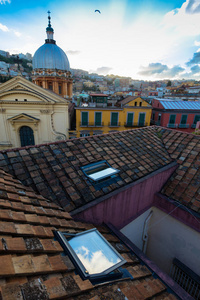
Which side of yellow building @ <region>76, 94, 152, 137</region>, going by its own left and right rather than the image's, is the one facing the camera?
front

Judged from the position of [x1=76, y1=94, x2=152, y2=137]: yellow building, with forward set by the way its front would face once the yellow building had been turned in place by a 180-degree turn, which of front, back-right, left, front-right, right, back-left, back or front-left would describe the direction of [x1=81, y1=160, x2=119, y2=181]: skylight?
back

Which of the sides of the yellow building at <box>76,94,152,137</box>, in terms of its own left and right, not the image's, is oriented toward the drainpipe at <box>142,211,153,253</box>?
front
